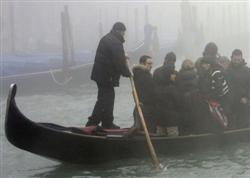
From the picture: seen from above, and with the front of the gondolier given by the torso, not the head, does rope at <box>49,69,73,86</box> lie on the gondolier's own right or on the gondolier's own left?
on the gondolier's own left

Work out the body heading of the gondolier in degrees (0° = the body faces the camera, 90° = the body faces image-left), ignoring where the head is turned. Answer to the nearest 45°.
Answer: approximately 270°

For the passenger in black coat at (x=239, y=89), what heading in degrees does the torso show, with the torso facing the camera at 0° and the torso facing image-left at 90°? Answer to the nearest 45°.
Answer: approximately 0°

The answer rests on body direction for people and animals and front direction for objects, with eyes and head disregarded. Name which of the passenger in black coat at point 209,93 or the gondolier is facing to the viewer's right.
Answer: the gondolier

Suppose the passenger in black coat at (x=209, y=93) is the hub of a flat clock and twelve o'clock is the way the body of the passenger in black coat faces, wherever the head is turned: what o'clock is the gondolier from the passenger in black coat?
The gondolier is roughly at 1 o'clock from the passenger in black coat.

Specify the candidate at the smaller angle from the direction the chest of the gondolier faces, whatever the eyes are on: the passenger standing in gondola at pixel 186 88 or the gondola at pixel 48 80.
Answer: the passenger standing in gondola
